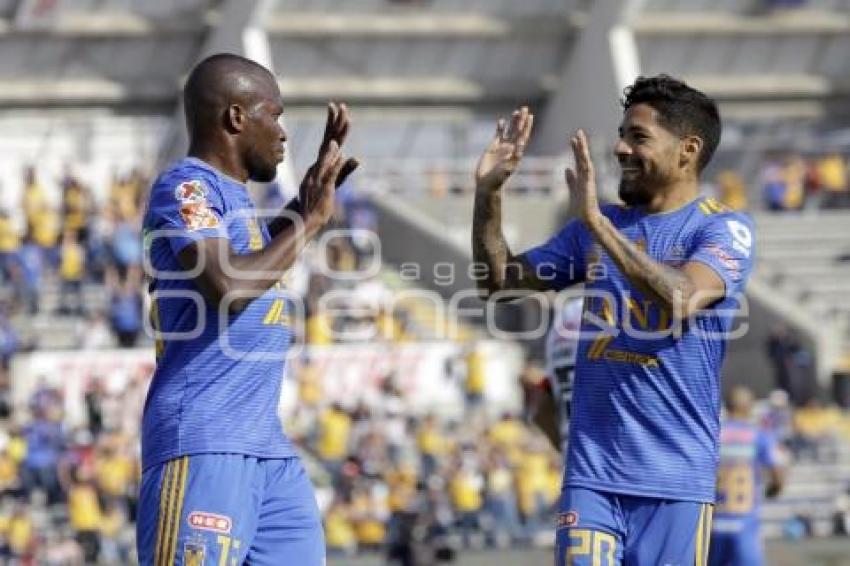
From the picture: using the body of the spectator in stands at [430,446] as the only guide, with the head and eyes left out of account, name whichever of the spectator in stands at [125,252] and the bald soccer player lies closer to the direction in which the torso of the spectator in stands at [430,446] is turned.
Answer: the bald soccer player

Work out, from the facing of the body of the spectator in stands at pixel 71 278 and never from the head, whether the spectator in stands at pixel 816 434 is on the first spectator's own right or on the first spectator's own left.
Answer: on the first spectator's own left

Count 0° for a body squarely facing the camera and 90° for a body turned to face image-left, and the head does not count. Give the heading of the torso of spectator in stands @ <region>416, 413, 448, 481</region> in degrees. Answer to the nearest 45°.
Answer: approximately 0°

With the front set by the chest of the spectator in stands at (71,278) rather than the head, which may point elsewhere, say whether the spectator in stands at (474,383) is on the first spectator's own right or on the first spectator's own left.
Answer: on the first spectator's own left

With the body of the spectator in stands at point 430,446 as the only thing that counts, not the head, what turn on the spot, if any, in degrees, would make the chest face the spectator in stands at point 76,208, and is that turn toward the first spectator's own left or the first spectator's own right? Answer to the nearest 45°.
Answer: approximately 135° to the first spectator's own right

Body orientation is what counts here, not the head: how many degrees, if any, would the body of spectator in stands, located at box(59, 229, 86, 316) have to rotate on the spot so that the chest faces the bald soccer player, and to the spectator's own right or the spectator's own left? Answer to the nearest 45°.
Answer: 0° — they already face them

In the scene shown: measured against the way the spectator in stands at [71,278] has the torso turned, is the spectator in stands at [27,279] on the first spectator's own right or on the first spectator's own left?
on the first spectator's own right

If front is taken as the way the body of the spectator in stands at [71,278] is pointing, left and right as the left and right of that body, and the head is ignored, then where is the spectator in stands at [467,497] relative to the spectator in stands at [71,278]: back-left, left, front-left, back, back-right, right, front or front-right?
front-left

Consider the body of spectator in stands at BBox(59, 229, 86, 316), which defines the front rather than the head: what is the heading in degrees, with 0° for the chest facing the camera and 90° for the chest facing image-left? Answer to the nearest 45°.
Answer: approximately 0°

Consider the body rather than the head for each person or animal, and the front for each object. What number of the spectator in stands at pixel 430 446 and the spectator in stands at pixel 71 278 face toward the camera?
2

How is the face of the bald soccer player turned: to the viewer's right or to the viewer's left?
to the viewer's right
